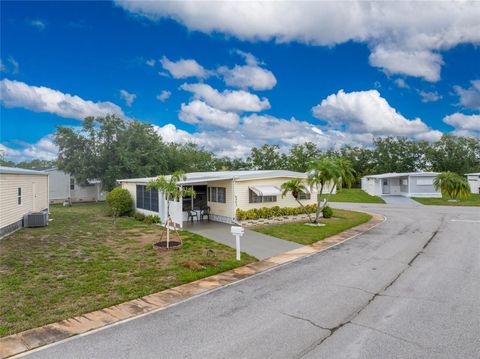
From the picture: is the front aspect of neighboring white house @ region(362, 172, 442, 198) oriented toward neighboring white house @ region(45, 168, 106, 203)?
no

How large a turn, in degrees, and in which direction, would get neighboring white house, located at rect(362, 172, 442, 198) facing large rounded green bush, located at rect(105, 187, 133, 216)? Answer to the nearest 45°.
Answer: approximately 45° to its right

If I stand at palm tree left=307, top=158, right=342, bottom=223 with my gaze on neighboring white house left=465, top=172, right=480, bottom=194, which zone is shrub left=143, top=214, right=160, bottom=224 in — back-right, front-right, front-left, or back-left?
back-left

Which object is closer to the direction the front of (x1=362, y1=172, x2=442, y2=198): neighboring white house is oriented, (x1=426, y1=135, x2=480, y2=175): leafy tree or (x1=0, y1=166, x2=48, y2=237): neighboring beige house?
the neighboring beige house

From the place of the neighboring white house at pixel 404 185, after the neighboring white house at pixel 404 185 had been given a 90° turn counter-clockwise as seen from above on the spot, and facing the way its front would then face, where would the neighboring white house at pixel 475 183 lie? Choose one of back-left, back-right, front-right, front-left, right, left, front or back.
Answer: front-left

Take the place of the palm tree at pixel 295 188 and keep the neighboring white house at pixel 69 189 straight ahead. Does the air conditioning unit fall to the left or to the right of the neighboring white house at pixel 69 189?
left

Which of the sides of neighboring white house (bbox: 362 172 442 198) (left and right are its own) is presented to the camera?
front

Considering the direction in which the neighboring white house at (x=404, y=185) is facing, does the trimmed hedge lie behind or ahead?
ahead

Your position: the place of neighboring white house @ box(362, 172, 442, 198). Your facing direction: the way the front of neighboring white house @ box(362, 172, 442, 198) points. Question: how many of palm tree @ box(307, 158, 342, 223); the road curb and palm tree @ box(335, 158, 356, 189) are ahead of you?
3

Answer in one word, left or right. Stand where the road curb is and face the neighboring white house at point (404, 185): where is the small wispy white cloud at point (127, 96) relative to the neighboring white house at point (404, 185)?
left

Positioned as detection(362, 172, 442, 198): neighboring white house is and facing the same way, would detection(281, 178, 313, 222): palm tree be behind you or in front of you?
in front

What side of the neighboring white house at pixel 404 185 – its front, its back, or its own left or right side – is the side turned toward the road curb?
front

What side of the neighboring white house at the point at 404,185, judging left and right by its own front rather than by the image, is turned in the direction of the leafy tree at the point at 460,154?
back
